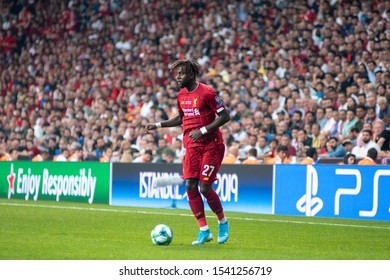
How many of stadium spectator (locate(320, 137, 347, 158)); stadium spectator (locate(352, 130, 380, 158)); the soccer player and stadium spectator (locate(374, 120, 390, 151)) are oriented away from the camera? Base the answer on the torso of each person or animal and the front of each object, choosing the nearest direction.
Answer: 0

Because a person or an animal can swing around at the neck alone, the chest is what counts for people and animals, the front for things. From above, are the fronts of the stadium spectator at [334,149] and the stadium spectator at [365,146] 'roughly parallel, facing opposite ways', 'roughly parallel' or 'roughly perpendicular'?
roughly parallel

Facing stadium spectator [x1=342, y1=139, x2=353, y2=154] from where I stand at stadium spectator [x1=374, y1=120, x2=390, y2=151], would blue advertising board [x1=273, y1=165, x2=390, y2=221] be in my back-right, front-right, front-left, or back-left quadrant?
front-left

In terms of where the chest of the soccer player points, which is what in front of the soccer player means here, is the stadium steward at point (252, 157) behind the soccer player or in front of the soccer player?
behind

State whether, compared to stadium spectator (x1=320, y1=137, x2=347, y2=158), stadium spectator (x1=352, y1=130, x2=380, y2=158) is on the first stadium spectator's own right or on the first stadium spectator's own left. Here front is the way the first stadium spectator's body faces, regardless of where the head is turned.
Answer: on the first stadium spectator's own left

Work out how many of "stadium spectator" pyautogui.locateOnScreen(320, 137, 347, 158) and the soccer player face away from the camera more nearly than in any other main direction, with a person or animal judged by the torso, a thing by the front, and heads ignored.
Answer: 0

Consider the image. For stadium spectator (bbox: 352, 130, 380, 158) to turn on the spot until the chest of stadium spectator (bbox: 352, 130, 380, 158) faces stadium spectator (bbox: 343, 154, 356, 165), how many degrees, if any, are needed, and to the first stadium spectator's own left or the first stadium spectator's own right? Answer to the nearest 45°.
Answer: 0° — they already face them

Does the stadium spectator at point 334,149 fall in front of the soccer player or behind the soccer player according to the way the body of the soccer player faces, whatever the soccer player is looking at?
behind

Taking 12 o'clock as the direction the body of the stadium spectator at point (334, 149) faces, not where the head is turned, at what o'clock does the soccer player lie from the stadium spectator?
The soccer player is roughly at 11 o'clock from the stadium spectator.

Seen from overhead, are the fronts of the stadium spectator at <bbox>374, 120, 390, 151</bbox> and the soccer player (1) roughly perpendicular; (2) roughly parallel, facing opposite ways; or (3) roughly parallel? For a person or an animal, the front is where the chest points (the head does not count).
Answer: roughly parallel

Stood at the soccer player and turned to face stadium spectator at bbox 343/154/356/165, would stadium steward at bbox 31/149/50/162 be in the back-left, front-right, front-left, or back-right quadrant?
front-left

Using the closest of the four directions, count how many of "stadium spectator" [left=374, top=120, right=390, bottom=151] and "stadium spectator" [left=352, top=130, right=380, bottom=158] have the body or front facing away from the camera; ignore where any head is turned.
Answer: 0

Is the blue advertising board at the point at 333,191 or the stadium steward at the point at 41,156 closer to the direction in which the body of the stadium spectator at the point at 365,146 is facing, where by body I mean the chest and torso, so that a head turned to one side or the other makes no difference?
the blue advertising board

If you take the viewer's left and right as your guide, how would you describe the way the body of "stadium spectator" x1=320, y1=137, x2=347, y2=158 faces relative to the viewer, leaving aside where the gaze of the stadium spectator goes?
facing the viewer and to the left of the viewer

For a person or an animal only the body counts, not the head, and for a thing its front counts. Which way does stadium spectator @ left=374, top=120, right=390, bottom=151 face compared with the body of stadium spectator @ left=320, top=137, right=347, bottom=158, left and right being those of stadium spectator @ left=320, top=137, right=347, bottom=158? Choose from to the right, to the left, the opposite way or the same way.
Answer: the same way

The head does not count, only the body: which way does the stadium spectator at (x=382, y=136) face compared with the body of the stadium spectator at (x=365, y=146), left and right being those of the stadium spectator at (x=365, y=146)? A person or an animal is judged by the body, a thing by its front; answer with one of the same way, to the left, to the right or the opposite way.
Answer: the same way
